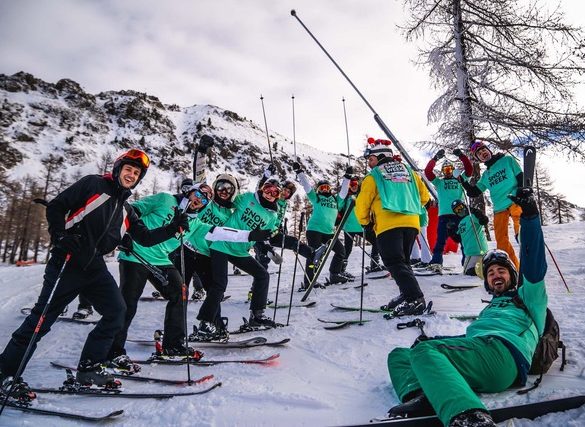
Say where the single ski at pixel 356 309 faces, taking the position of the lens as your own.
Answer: facing to the left of the viewer

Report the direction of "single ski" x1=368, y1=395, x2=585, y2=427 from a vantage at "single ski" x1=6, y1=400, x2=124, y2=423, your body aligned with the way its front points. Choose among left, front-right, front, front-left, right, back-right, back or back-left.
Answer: front-right

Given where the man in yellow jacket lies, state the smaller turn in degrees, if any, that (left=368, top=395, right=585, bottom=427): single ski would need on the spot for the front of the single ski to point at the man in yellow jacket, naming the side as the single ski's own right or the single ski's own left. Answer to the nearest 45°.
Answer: approximately 90° to the single ski's own right

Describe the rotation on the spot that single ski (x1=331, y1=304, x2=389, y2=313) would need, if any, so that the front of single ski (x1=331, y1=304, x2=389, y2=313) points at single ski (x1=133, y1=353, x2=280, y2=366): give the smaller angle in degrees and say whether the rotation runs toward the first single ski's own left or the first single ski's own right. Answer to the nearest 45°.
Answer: approximately 45° to the first single ski's own left

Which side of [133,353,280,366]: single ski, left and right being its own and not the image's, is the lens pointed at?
right

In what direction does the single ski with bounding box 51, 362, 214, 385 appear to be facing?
to the viewer's right

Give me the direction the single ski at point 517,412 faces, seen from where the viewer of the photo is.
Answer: facing to the left of the viewer

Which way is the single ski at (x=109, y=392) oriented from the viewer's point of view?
to the viewer's right
